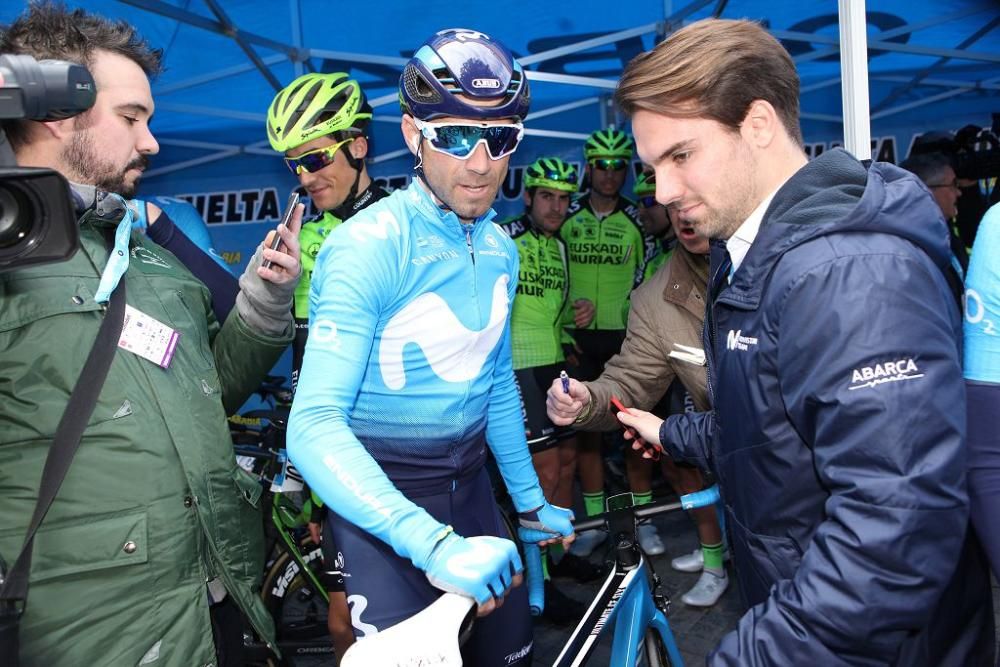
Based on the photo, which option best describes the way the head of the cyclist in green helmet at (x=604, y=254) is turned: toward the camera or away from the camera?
toward the camera

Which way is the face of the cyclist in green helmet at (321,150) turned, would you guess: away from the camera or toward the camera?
toward the camera

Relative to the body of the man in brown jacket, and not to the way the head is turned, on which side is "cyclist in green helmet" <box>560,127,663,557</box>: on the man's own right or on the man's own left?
on the man's own right

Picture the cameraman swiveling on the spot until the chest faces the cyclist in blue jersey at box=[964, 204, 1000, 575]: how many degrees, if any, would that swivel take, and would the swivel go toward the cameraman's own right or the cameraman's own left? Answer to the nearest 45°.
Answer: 0° — they already face them

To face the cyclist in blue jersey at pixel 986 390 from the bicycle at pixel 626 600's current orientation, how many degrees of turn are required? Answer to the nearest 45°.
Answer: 0° — it already faces them

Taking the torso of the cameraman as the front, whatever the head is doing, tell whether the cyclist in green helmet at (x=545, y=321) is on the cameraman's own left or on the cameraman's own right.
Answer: on the cameraman's own left

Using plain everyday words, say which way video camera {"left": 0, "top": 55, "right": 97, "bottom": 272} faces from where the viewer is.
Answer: facing the viewer and to the right of the viewer

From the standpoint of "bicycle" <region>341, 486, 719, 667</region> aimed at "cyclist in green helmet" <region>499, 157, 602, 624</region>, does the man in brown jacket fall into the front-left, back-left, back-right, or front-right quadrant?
front-right

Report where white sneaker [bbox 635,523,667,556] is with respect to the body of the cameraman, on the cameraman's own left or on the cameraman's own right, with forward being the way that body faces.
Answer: on the cameraman's own left

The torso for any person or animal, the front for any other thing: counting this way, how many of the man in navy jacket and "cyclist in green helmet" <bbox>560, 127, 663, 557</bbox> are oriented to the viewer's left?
1

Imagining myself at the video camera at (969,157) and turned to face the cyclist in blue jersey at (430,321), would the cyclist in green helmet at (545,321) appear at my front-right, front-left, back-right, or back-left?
front-right

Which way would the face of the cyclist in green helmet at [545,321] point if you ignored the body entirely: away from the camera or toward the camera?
toward the camera
